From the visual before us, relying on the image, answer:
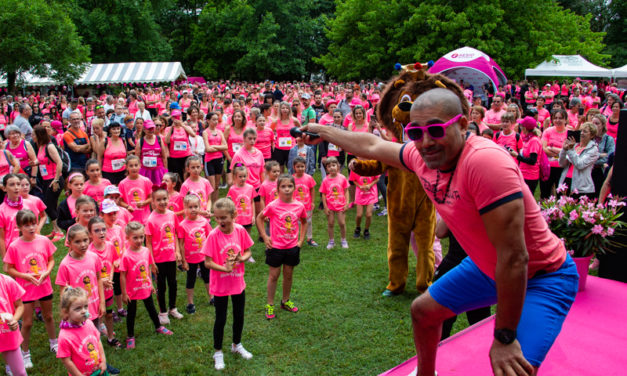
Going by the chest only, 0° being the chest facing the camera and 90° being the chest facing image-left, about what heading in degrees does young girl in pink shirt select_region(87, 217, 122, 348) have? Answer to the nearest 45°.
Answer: approximately 315°

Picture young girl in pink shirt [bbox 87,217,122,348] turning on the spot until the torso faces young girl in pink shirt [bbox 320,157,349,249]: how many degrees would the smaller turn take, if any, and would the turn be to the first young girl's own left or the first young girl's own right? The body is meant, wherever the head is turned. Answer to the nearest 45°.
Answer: approximately 90° to the first young girl's own left

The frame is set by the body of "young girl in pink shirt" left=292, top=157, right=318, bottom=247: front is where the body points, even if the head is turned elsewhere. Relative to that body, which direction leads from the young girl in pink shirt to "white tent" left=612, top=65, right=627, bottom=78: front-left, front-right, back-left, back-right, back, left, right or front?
back-left

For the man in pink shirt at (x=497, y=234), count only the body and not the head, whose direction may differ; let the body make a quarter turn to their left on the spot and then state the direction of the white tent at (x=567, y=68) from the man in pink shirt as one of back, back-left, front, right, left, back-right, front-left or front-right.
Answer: back-left

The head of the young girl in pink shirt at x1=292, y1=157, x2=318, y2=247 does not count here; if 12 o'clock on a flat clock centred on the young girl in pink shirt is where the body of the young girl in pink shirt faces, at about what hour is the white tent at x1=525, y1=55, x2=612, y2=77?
The white tent is roughly at 7 o'clock from the young girl in pink shirt.

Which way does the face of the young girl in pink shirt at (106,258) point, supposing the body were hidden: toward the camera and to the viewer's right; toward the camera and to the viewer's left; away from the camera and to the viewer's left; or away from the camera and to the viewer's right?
toward the camera and to the viewer's right

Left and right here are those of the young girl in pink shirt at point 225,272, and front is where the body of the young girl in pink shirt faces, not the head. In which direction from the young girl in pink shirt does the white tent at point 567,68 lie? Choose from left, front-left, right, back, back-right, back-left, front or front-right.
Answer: back-left

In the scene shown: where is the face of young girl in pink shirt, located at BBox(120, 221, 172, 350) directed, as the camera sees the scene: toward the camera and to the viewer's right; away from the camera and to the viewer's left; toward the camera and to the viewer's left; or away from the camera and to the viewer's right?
toward the camera and to the viewer's right

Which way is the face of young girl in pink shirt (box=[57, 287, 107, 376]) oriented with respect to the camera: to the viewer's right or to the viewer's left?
to the viewer's right

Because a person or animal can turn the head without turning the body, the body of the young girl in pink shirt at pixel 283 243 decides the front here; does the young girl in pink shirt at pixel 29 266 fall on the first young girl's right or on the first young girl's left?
on the first young girl's right
